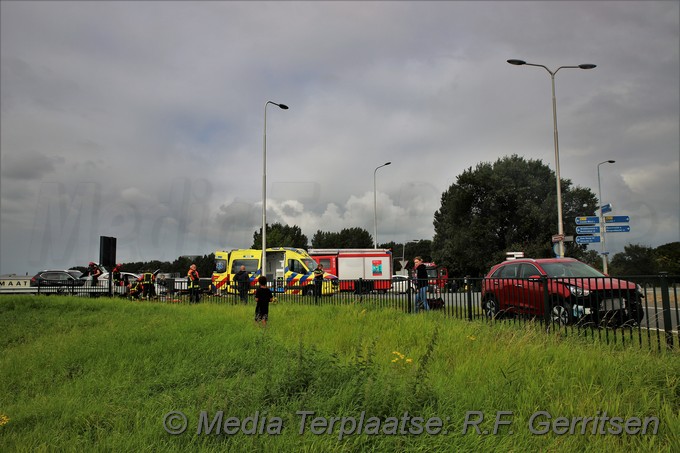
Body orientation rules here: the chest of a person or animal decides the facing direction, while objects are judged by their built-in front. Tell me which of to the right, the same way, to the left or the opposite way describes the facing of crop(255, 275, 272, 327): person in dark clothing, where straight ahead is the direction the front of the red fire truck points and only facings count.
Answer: to the right

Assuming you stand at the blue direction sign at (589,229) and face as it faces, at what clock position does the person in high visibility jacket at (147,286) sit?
The person in high visibility jacket is roughly at 2 o'clock from the blue direction sign.

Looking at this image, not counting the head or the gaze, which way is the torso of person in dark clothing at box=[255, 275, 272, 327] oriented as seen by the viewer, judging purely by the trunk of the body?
away from the camera

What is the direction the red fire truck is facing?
to the viewer's left
